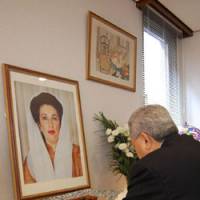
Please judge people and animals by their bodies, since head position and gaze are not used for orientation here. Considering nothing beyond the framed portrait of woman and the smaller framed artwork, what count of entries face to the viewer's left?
0

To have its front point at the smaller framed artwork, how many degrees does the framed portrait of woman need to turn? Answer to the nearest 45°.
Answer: approximately 90° to its left

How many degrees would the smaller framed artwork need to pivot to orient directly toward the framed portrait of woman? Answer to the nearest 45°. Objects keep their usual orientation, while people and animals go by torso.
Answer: approximately 90° to its right

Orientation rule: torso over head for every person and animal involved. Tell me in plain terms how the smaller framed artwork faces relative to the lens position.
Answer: facing the viewer and to the right of the viewer

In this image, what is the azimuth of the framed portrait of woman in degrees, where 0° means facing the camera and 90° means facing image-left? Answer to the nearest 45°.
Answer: approximately 315°

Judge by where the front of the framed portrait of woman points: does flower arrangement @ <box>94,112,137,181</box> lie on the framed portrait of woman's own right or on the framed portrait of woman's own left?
on the framed portrait of woman's own left

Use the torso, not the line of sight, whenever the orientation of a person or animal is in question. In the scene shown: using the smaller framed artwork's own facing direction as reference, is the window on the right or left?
on its left
